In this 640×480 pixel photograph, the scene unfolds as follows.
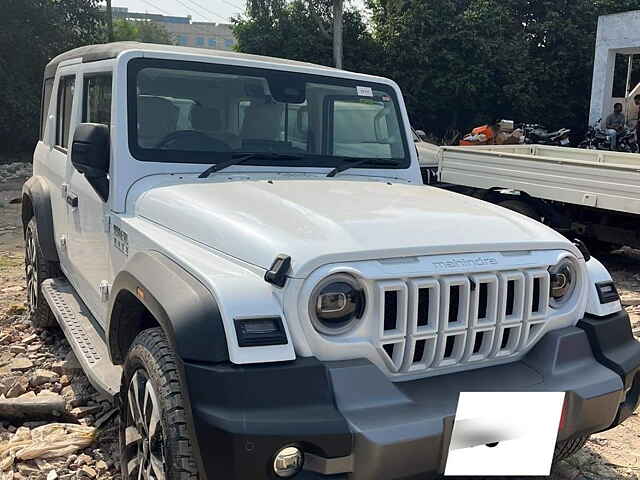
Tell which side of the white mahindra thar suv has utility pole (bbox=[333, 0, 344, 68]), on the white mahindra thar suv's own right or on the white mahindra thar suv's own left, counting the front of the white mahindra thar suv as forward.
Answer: on the white mahindra thar suv's own left

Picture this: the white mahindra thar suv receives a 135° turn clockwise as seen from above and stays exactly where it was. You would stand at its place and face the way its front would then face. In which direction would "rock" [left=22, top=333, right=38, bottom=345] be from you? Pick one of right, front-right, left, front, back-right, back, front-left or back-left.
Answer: front-right

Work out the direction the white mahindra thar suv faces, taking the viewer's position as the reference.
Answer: facing the viewer and to the right of the viewer
